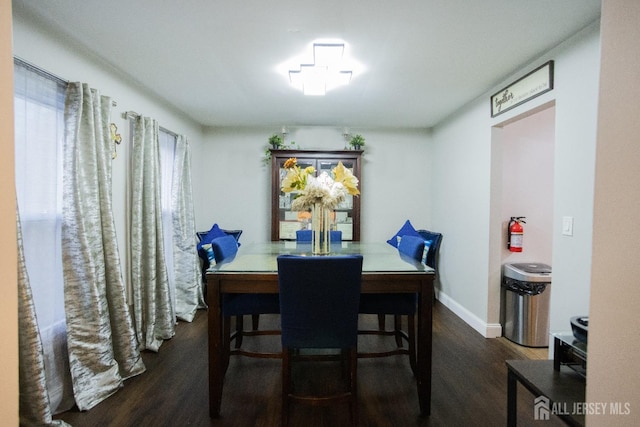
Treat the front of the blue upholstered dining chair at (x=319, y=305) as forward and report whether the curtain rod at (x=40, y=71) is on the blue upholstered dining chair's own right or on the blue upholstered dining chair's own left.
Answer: on the blue upholstered dining chair's own left

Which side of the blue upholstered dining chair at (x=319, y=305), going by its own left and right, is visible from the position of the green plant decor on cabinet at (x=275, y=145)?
front

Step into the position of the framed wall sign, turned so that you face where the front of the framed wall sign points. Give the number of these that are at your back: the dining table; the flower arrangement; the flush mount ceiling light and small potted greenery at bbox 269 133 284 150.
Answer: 0

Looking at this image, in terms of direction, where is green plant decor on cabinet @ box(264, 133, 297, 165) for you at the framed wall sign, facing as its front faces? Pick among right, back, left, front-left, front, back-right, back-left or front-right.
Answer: front-right

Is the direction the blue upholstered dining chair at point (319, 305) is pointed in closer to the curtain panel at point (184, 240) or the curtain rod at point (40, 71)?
the curtain panel

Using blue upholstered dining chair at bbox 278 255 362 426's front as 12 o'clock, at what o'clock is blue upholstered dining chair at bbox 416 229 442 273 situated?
blue upholstered dining chair at bbox 416 229 442 273 is roughly at 1 o'clock from blue upholstered dining chair at bbox 278 255 362 426.

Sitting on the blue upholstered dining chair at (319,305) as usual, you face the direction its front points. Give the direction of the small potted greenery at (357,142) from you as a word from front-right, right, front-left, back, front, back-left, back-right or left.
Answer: front

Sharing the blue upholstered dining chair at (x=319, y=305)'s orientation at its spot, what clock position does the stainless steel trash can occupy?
The stainless steel trash can is roughly at 2 o'clock from the blue upholstered dining chair.

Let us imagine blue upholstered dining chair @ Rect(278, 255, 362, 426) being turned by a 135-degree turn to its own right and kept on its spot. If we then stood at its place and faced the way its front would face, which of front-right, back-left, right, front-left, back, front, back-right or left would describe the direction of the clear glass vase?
back-left

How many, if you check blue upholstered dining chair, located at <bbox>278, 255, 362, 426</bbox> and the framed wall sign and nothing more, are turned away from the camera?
1

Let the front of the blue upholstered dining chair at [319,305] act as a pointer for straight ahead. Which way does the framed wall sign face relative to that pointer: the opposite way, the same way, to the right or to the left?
to the left

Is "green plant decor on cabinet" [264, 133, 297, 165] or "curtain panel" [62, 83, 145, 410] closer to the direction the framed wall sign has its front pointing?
the curtain panel

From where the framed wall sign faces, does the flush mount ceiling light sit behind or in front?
in front

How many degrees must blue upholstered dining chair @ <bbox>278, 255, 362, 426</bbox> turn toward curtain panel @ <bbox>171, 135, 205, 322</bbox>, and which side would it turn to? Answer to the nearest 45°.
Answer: approximately 45° to its left

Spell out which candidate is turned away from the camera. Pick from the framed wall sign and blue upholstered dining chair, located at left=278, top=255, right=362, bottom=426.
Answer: the blue upholstered dining chair

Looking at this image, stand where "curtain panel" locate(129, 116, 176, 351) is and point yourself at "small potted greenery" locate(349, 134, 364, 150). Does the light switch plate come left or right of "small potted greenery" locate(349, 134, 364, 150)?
right

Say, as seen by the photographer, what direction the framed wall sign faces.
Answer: facing the viewer and to the left of the viewer

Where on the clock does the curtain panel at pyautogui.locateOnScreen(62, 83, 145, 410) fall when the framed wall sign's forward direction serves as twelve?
The curtain panel is roughly at 12 o'clock from the framed wall sign.

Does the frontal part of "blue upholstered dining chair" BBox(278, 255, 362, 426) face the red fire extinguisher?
no

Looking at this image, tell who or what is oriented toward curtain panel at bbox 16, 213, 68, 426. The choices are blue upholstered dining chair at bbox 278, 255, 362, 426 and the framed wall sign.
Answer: the framed wall sign

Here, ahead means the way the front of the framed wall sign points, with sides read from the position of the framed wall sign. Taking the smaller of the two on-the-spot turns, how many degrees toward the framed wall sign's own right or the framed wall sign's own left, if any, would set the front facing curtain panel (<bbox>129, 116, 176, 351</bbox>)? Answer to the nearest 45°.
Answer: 0° — it already faces it

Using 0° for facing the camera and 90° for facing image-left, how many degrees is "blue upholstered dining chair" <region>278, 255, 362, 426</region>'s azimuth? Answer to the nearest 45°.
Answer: approximately 180°
